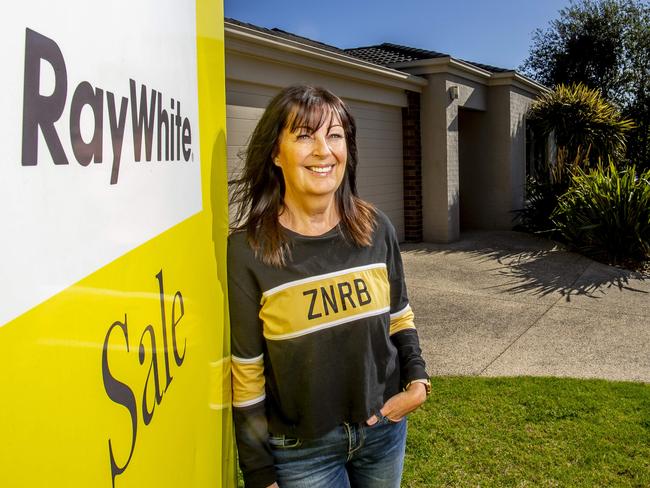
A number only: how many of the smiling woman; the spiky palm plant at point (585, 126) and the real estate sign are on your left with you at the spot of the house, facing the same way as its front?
1

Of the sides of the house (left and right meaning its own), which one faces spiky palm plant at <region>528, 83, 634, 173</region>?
left

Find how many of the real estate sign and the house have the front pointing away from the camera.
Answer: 0

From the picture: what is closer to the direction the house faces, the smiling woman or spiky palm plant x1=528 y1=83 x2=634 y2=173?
the smiling woman

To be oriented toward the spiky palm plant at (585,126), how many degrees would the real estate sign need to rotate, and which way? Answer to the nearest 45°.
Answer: approximately 90° to its left

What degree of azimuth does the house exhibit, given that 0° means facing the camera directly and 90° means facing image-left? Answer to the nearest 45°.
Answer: approximately 315°

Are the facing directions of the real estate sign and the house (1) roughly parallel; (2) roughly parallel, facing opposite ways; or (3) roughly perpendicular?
roughly parallel

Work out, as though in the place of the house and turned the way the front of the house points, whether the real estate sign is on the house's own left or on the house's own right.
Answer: on the house's own right

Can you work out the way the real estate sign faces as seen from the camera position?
facing the viewer and to the right of the viewer

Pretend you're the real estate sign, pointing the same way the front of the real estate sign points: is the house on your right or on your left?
on your left

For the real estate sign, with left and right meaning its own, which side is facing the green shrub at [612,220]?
left

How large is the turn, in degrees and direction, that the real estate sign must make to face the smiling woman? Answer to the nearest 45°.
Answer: approximately 90° to its left
